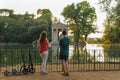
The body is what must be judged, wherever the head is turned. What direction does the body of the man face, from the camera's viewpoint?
away from the camera

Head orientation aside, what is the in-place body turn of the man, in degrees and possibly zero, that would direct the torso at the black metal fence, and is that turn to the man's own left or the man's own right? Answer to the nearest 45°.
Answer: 0° — they already face it
